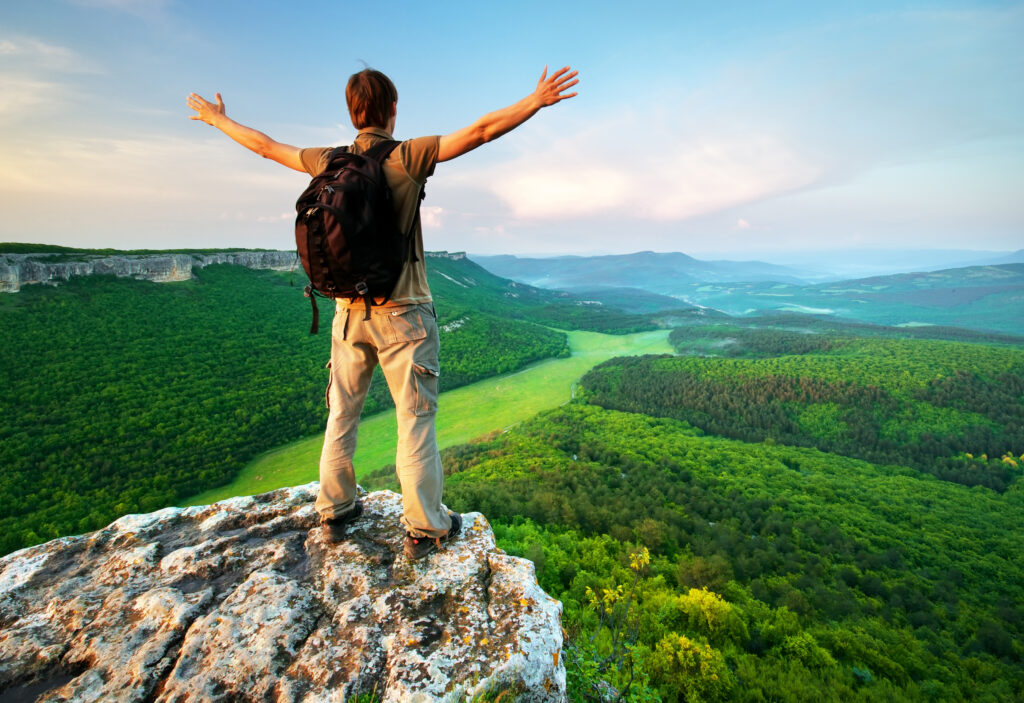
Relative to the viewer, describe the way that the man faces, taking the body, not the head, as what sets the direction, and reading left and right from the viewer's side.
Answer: facing away from the viewer and to the right of the viewer
